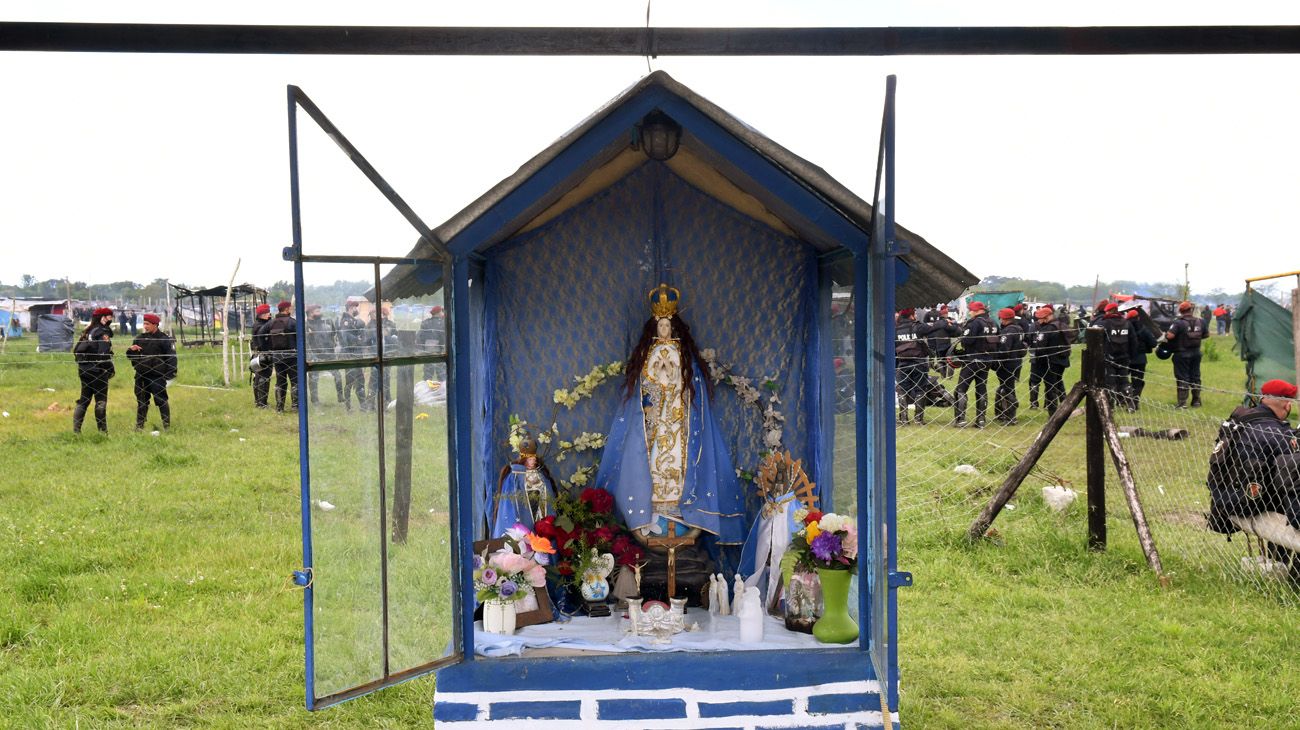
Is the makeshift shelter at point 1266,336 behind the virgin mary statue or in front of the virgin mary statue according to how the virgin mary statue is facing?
behind

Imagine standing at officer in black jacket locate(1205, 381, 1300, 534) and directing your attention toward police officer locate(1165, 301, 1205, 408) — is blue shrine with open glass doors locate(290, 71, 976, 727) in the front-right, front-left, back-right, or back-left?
back-left

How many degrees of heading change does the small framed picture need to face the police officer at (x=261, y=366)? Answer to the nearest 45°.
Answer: approximately 180°

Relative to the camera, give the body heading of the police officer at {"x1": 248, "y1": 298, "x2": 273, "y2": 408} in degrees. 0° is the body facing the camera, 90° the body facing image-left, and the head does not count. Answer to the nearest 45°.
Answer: approximately 270°

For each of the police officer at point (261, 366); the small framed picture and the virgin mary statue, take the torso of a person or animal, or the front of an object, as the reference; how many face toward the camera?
2

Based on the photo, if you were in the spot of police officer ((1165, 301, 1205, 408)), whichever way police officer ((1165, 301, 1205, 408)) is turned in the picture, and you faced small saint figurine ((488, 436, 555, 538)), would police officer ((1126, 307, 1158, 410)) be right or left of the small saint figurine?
right

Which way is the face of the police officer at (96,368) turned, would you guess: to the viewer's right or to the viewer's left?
to the viewer's right

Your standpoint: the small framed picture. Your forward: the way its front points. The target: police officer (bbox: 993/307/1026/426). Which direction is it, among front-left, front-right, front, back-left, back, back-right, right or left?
back-left

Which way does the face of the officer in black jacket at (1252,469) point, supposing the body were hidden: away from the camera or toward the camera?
away from the camera

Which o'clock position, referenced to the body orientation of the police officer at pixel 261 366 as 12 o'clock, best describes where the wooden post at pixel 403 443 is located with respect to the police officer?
The wooden post is roughly at 3 o'clock from the police officer.

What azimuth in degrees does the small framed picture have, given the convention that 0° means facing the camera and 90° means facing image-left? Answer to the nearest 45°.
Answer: approximately 0°
